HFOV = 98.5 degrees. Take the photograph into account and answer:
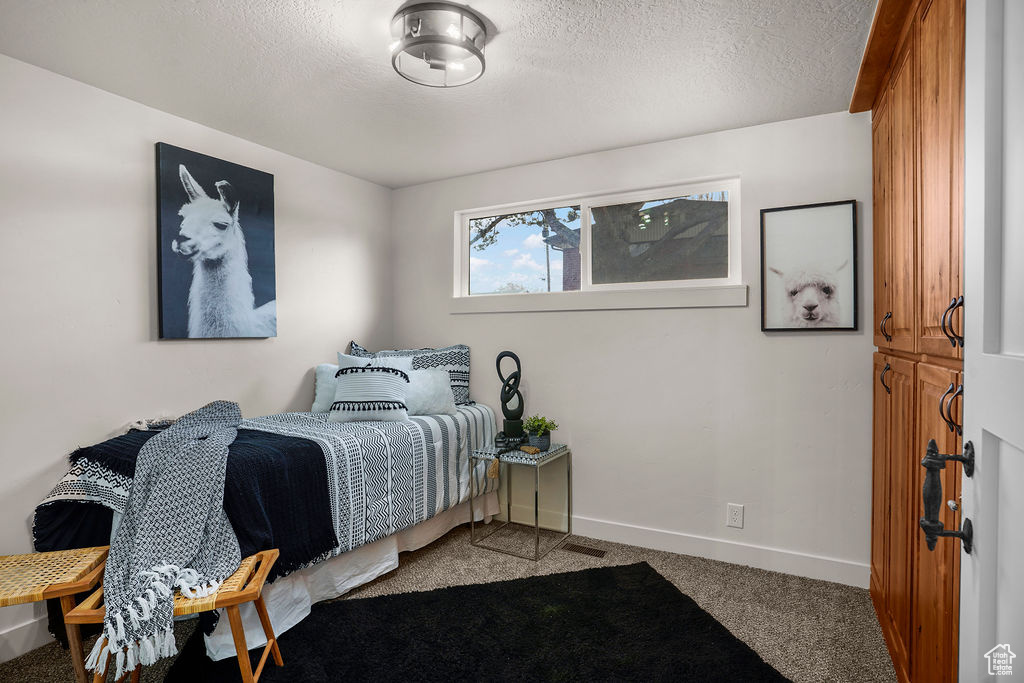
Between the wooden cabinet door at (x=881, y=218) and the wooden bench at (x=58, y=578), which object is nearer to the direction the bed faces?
the wooden bench

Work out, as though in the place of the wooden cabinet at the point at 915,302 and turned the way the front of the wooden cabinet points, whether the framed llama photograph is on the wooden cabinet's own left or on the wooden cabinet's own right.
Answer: on the wooden cabinet's own right

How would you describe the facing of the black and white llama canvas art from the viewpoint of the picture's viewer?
facing the viewer and to the right of the viewer

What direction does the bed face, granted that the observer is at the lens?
facing the viewer and to the left of the viewer

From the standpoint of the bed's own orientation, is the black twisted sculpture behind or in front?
behind

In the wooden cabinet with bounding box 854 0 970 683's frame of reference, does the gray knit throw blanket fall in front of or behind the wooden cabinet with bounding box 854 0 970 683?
in front

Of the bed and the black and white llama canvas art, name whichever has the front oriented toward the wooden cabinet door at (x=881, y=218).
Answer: the black and white llama canvas art

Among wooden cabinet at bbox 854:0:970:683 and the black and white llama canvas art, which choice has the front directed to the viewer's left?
the wooden cabinet

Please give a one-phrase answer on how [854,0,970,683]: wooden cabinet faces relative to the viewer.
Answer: facing to the left of the viewer

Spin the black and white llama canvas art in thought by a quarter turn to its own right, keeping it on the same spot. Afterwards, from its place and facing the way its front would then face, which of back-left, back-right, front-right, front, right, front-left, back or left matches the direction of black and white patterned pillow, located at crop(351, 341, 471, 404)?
back-left

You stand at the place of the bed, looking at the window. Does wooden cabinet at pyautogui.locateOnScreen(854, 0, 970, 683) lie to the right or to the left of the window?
right

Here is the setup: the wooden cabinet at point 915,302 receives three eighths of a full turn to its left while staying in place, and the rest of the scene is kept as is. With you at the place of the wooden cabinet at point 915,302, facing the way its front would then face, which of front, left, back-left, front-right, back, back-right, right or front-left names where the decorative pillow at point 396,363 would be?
back-right

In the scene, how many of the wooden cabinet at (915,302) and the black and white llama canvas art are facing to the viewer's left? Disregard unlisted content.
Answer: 1

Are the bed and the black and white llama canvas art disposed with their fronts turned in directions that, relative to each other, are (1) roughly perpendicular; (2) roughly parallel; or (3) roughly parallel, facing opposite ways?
roughly perpendicular

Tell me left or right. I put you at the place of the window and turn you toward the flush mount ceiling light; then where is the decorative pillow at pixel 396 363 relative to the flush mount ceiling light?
right
